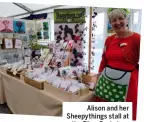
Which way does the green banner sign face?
toward the camera
